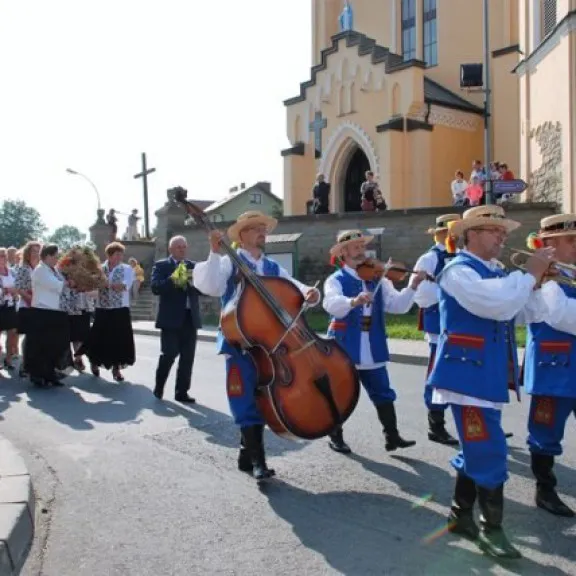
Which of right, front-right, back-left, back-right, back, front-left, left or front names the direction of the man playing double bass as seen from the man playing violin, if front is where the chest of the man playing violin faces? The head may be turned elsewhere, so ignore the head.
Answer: right

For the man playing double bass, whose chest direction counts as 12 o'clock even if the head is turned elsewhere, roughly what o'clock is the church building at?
The church building is roughly at 8 o'clock from the man playing double bass.

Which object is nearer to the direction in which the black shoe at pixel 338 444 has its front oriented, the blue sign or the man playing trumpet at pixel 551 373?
the man playing trumpet

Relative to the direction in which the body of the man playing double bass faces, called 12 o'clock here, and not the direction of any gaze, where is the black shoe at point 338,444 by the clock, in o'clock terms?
The black shoe is roughly at 9 o'clock from the man playing double bass.

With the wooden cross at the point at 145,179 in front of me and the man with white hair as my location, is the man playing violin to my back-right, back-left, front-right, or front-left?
back-right
